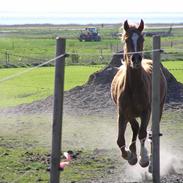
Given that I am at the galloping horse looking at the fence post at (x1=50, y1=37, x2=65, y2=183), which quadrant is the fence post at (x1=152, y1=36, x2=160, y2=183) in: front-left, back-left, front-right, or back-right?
front-left

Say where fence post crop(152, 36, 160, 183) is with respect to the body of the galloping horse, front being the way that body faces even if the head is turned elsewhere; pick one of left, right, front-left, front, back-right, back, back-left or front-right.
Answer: front

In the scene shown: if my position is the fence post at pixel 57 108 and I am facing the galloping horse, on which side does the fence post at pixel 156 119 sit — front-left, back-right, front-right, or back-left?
front-right

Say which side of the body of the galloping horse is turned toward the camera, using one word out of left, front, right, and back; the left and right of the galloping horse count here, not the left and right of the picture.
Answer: front

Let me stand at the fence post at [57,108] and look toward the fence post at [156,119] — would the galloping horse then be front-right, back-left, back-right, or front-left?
front-left

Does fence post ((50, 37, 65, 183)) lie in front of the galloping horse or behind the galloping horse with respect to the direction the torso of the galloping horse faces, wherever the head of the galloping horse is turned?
in front
